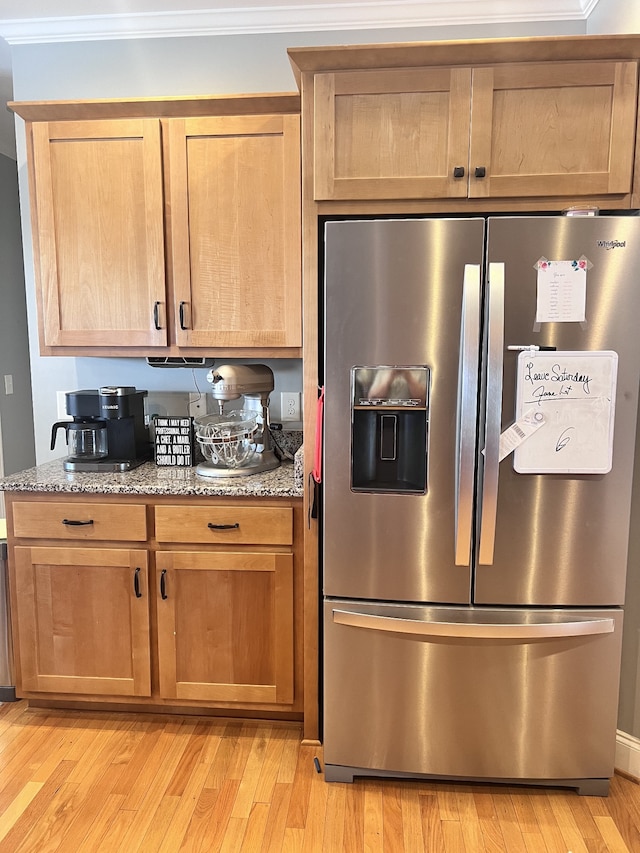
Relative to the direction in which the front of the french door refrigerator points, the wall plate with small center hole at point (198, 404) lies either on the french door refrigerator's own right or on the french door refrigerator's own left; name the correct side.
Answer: on the french door refrigerator's own right

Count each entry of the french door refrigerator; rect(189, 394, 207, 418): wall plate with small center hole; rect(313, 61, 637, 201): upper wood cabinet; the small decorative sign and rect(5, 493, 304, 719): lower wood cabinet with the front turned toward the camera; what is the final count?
5

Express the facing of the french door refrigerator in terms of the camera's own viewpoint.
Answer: facing the viewer

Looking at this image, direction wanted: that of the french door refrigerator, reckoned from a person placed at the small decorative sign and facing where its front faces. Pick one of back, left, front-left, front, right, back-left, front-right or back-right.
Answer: front-left

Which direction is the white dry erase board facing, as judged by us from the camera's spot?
facing the viewer

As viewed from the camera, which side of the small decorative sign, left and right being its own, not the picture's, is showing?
front

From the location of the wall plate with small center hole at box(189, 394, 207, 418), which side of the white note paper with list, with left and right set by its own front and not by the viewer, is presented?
right

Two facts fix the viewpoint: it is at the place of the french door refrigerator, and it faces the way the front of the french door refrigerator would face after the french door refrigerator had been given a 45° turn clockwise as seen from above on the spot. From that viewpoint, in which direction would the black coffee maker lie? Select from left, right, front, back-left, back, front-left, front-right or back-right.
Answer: front-right

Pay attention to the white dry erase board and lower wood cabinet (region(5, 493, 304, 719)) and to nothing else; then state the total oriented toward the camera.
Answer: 2

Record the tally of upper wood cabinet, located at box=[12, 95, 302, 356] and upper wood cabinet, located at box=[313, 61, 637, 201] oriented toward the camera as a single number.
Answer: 2

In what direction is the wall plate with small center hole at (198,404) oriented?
toward the camera

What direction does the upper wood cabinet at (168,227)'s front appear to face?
toward the camera
